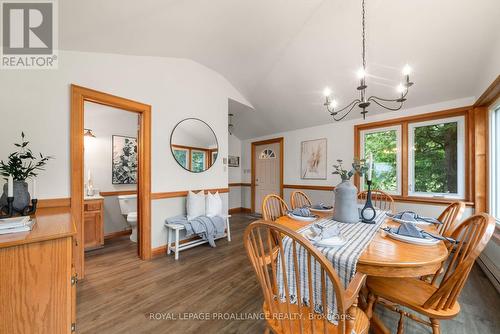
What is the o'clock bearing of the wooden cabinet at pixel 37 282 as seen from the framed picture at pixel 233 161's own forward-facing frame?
The wooden cabinet is roughly at 2 o'clock from the framed picture.

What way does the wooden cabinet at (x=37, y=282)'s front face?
to the viewer's right

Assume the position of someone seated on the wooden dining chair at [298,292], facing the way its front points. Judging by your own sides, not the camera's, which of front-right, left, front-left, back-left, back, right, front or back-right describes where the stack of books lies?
back-left

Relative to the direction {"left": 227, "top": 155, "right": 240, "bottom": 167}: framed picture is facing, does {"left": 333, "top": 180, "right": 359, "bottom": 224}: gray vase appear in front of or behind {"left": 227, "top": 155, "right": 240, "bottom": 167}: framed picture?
in front

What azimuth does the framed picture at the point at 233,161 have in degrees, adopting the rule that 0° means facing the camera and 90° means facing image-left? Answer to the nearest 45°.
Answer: approximately 315°

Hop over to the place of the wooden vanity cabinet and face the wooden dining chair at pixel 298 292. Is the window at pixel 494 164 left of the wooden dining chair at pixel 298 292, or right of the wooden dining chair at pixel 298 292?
left

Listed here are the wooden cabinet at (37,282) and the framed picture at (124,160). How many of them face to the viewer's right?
1

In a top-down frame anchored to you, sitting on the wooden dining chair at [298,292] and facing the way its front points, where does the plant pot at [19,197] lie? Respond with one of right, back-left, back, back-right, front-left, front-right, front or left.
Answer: back-left

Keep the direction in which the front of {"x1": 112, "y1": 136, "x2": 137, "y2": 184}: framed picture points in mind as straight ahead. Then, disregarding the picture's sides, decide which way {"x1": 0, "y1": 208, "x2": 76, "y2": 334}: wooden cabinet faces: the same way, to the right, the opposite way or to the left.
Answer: to the left

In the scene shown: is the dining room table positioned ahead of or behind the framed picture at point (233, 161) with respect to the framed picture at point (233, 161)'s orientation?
ahead
